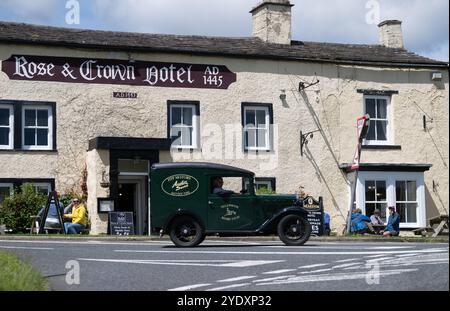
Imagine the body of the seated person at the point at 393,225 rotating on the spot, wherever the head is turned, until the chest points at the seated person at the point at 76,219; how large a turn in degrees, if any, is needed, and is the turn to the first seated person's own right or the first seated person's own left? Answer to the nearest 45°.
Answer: approximately 45° to the first seated person's own left

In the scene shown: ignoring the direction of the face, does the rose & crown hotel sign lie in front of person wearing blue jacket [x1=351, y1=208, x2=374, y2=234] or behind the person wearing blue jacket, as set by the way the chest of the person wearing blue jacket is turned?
behind

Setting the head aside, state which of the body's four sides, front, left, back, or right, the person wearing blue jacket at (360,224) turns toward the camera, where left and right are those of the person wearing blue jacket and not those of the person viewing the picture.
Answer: right

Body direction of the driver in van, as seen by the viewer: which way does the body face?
to the viewer's right

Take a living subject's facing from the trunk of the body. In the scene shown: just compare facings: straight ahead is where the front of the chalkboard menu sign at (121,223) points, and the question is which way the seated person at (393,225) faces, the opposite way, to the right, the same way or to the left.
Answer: to the right

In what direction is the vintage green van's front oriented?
to the viewer's right

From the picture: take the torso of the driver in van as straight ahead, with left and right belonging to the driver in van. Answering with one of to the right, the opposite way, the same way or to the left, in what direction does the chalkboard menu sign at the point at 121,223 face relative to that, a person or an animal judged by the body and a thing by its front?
to the right

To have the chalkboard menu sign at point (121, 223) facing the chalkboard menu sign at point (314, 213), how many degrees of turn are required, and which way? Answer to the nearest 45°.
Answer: approximately 90° to its left
